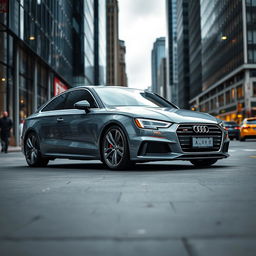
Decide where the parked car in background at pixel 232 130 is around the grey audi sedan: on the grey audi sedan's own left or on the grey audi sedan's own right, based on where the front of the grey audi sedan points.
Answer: on the grey audi sedan's own left

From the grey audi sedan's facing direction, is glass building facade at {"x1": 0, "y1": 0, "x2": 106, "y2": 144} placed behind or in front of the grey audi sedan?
behind

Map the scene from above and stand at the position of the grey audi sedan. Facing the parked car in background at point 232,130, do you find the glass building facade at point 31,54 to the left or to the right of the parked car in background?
left

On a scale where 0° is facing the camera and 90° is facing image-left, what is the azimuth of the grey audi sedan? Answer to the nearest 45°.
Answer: approximately 315°

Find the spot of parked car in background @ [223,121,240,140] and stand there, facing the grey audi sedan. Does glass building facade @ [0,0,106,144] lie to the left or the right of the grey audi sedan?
right
